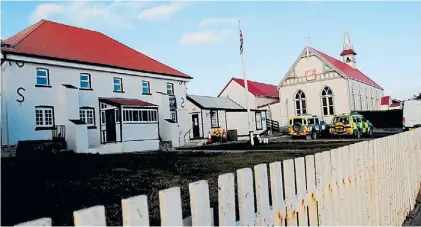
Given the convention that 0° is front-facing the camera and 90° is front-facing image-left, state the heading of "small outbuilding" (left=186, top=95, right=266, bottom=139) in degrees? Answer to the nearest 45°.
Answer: approximately 45°

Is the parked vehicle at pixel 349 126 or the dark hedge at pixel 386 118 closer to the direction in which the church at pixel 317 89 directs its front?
the parked vehicle

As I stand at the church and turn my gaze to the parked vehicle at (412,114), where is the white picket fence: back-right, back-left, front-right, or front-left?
front-right

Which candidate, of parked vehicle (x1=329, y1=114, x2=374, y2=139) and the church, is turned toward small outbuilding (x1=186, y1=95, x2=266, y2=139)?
the church

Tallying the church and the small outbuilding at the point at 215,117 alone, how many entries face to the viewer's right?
0

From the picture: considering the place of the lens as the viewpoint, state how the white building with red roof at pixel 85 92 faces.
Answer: facing the viewer and to the right of the viewer

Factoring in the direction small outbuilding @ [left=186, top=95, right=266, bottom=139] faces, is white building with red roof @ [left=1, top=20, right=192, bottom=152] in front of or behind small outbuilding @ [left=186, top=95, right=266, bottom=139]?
in front

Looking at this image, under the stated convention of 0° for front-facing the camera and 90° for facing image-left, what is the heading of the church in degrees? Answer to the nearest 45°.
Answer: approximately 45°

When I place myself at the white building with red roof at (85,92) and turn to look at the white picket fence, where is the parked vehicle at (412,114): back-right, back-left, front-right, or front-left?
front-left

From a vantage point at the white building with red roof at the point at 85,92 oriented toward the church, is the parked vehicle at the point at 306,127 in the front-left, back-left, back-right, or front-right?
front-right
